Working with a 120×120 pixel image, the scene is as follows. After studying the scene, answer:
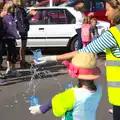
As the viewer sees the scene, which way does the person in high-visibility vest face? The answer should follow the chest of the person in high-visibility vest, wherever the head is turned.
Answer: to the viewer's left

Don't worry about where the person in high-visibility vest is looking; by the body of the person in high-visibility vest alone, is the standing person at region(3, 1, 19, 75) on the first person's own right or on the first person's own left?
on the first person's own right

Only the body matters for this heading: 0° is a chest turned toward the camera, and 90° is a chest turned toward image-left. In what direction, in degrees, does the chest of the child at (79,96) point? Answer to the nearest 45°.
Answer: approximately 135°

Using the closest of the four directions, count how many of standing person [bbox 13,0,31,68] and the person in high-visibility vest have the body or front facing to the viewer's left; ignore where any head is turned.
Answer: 1

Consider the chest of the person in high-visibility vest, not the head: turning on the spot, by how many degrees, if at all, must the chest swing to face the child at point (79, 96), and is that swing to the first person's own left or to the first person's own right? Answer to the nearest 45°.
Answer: approximately 45° to the first person's own left

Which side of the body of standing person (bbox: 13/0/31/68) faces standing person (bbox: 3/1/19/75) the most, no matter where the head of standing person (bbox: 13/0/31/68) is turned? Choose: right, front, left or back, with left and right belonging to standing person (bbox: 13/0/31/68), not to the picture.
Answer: right

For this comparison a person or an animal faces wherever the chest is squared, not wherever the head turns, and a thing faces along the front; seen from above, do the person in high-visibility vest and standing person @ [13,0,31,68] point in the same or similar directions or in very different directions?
very different directions

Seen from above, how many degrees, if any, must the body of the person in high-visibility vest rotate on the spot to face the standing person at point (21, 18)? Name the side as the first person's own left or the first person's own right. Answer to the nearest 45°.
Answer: approximately 90° to the first person's own right
